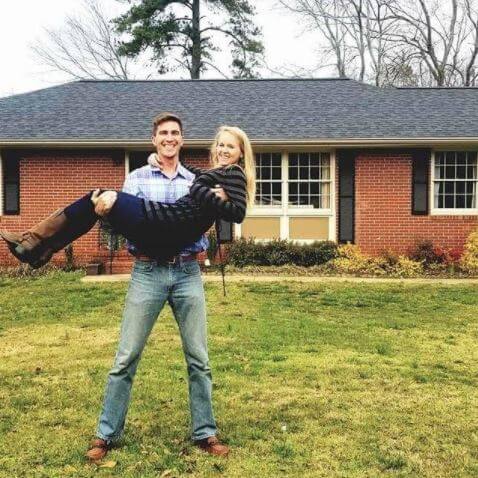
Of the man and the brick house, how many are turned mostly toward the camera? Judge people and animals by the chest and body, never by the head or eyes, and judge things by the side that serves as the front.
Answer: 2

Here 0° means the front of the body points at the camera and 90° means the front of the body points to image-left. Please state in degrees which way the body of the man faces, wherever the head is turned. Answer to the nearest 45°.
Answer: approximately 0°

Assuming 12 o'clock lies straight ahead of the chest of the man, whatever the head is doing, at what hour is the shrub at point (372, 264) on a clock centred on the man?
The shrub is roughly at 7 o'clock from the man.

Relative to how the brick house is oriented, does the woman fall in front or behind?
in front

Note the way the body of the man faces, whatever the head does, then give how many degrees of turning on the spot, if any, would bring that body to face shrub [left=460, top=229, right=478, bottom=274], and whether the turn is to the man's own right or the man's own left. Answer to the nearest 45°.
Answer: approximately 135° to the man's own left

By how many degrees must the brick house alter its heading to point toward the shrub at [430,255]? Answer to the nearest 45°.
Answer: approximately 90° to its left

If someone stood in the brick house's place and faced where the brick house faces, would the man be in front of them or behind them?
in front
